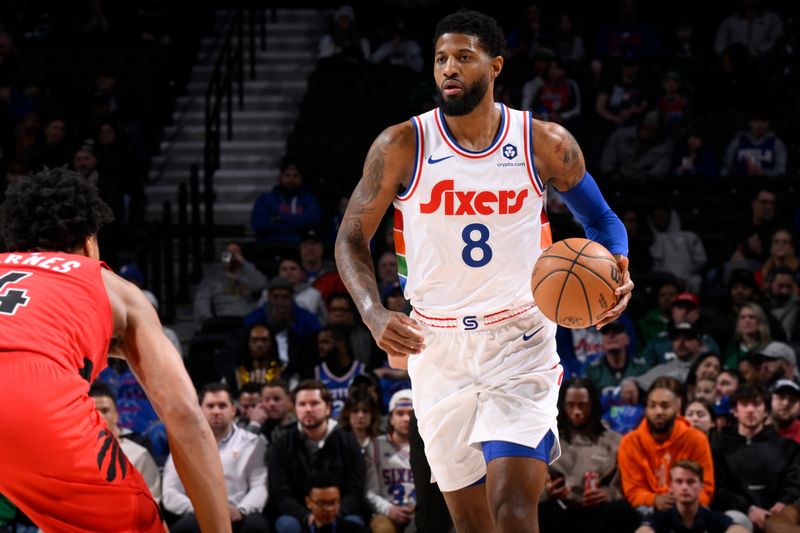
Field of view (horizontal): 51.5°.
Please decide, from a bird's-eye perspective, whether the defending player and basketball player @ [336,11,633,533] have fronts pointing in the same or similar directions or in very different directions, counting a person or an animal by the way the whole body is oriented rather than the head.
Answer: very different directions

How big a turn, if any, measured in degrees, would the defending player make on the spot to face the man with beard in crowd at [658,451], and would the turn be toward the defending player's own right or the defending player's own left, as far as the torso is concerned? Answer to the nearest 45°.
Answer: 0° — they already face them

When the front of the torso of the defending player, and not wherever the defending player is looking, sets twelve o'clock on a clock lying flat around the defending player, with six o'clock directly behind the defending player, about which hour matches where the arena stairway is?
The arena stairway is roughly at 11 o'clock from the defending player.

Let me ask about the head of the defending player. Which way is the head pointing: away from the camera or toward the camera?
away from the camera

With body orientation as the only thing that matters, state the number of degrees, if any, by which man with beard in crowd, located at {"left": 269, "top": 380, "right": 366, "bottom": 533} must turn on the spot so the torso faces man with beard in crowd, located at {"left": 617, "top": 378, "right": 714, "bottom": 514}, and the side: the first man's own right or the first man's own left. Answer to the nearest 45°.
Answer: approximately 90° to the first man's own left

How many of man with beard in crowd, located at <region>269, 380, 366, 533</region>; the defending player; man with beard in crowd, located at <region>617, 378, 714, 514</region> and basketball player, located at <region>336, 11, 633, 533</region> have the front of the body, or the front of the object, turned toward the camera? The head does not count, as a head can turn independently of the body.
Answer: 3

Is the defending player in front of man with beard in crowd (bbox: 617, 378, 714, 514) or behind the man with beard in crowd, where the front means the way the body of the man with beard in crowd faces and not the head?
in front

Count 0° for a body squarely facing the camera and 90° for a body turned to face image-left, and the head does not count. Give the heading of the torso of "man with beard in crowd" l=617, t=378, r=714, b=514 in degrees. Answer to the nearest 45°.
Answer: approximately 0°

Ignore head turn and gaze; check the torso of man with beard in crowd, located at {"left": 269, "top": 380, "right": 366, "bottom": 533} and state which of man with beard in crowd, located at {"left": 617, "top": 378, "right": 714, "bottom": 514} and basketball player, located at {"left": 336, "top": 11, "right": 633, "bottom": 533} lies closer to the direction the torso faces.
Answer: the basketball player

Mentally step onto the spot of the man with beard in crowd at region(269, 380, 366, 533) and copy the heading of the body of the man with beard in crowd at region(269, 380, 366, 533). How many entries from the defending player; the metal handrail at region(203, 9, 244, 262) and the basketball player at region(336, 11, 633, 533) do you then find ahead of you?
2

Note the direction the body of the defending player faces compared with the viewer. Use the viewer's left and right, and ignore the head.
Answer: facing away from the viewer and to the right of the viewer

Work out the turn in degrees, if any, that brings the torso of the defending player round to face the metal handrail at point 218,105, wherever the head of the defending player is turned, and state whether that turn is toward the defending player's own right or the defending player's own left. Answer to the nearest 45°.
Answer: approximately 45° to the defending player's own left

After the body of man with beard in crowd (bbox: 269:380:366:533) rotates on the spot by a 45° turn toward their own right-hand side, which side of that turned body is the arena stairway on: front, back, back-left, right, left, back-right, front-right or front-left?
back-right
